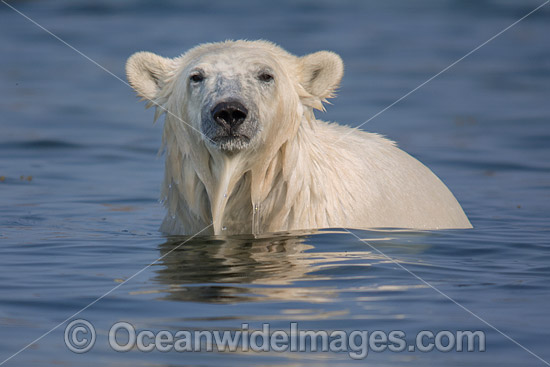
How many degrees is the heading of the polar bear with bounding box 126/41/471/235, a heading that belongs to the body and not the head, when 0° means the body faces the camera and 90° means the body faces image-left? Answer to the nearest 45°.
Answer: approximately 45°
